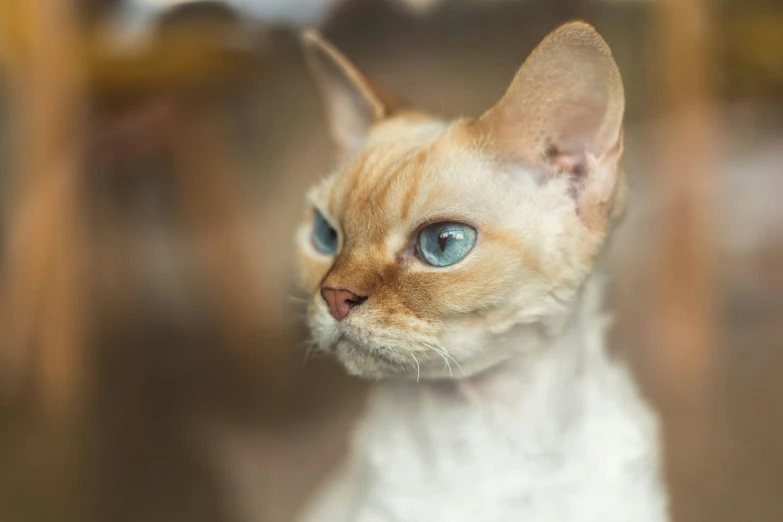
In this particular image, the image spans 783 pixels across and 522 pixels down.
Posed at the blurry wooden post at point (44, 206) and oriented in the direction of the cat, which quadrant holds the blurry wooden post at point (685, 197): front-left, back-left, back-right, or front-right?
front-left

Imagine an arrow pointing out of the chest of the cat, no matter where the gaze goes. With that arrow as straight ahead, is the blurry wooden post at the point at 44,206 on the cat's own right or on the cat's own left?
on the cat's own right

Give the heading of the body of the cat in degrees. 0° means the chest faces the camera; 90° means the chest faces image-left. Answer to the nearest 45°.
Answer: approximately 45°
